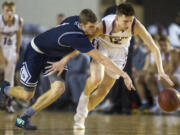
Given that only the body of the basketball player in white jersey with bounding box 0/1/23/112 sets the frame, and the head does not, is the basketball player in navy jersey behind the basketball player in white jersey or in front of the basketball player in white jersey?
in front

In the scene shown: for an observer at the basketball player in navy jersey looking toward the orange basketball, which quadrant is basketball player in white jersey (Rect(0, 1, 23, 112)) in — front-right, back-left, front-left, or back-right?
back-left

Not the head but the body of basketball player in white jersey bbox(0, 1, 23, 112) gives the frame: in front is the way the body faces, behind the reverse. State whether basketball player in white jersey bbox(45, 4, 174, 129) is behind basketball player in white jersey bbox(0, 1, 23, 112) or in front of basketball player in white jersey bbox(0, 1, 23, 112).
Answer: in front

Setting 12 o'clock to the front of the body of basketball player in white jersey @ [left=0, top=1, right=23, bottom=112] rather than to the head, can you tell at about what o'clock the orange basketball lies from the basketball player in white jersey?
The orange basketball is roughly at 11 o'clock from the basketball player in white jersey.

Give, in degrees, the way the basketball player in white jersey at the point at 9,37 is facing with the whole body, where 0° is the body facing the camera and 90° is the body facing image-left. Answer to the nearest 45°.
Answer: approximately 0°
